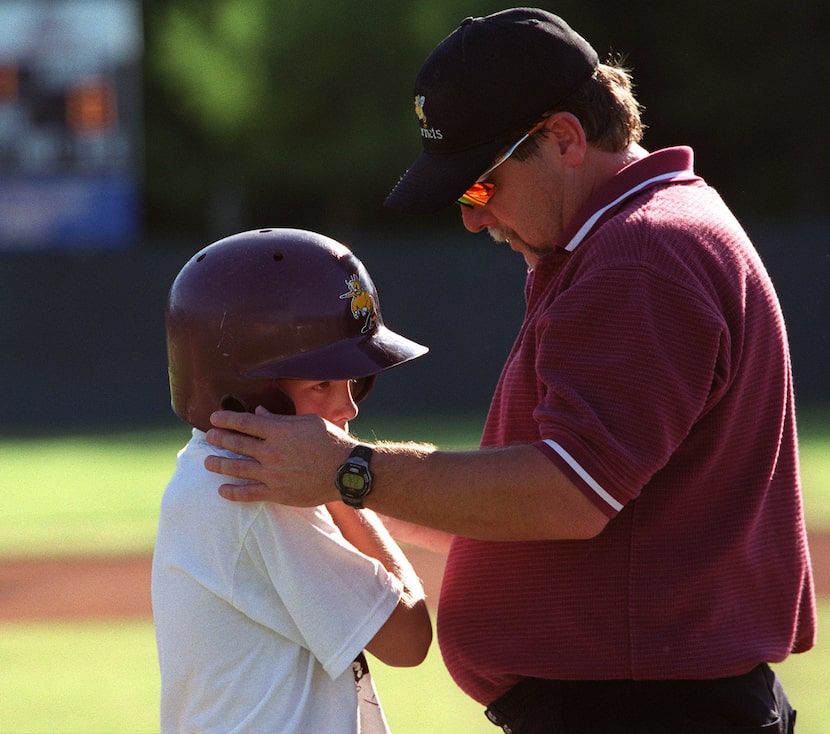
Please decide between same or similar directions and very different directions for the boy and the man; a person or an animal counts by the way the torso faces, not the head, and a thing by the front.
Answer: very different directions

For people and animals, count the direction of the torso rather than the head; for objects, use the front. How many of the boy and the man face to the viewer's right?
1

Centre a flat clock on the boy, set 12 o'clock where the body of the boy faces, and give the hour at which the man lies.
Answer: The man is roughly at 12 o'clock from the boy.

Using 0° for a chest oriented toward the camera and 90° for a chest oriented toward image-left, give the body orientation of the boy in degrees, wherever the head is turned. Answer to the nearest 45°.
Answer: approximately 270°

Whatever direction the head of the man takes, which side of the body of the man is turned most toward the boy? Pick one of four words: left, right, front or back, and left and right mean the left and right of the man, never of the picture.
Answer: front

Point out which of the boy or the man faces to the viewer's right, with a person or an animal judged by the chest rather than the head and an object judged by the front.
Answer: the boy

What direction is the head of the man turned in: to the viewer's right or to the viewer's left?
to the viewer's left

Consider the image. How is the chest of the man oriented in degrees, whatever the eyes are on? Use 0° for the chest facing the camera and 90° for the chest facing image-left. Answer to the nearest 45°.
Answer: approximately 90°

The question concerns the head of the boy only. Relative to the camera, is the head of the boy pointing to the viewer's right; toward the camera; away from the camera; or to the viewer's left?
to the viewer's right
